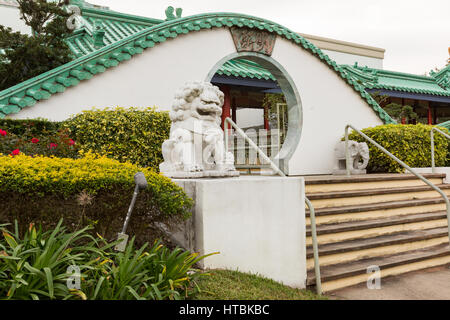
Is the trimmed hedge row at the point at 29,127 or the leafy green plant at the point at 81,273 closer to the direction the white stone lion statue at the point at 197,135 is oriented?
the leafy green plant

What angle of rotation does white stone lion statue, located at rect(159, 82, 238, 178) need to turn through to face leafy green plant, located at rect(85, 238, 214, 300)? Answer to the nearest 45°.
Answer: approximately 45° to its right

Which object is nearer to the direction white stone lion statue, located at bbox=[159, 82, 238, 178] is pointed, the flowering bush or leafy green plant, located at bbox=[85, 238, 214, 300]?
the leafy green plant

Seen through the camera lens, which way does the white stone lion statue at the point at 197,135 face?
facing the viewer and to the right of the viewer

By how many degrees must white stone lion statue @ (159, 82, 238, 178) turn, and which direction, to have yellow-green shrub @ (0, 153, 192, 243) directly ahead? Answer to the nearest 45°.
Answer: approximately 90° to its right

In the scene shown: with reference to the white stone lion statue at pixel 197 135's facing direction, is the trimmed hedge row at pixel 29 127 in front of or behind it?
behind

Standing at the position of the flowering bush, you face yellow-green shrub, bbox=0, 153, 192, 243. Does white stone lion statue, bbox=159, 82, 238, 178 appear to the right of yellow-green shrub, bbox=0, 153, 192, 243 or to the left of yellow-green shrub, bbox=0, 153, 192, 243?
left
